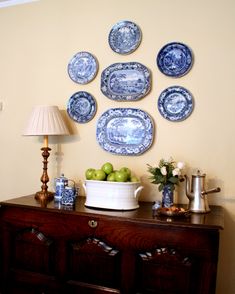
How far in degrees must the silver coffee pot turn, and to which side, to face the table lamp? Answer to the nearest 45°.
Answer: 0° — it already faces it

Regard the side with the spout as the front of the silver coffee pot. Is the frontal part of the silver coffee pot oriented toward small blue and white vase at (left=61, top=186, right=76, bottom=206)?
yes

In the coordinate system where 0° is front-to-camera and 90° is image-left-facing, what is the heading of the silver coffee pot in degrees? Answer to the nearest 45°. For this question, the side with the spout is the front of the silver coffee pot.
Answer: approximately 90°
